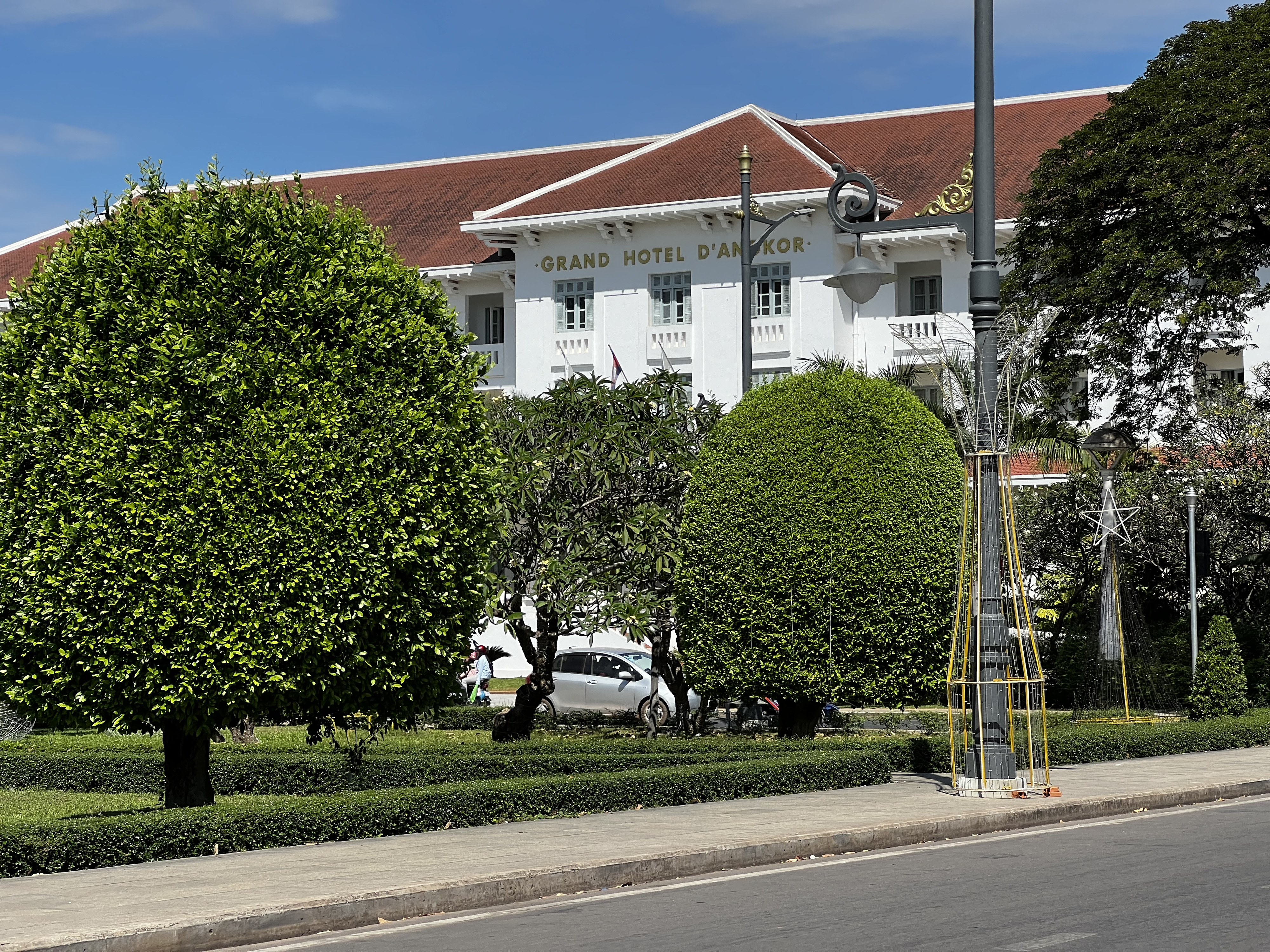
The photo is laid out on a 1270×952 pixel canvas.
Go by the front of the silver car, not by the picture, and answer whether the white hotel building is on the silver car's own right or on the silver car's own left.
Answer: on the silver car's own left

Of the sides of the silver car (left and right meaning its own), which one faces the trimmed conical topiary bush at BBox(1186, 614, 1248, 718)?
front

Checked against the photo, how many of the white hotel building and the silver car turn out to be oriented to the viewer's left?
0

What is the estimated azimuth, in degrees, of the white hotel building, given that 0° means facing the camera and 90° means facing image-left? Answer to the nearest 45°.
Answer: approximately 0°

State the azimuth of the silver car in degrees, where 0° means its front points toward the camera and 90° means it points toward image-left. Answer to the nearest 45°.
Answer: approximately 315°

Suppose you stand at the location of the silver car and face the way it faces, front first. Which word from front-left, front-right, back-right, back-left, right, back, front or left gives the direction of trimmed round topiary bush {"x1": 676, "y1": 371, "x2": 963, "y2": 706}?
front-right

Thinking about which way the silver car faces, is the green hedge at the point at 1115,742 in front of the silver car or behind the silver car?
in front

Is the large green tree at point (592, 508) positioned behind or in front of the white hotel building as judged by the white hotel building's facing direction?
in front

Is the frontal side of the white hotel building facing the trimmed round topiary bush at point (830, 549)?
yes

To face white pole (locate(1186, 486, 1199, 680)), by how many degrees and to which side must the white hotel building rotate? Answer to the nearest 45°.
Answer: approximately 45° to its left

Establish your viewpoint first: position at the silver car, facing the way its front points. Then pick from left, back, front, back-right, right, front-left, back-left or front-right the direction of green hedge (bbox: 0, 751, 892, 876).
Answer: front-right
